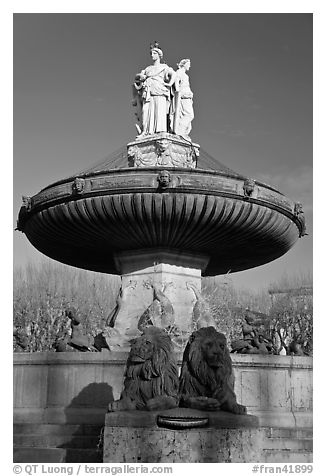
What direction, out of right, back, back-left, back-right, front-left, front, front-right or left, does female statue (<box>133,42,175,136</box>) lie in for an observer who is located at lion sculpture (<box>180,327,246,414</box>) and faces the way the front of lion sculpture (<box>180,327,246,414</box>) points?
back-left

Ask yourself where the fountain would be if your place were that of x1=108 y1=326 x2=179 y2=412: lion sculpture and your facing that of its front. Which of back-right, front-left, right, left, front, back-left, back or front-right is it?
back-right

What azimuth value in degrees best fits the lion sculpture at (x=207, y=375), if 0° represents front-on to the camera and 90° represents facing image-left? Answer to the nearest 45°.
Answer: approximately 315°

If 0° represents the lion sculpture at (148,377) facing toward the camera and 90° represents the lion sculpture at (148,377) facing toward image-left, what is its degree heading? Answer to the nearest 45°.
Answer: approximately 45°

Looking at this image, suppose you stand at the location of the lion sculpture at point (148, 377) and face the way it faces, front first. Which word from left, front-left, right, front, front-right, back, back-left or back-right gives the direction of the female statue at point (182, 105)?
back-right

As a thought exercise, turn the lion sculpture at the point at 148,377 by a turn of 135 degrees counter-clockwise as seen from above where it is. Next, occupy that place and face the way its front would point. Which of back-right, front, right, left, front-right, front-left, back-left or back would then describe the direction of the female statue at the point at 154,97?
left

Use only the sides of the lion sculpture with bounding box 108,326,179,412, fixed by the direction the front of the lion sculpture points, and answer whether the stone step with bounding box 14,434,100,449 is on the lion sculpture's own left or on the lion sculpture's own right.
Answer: on the lion sculpture's own right
